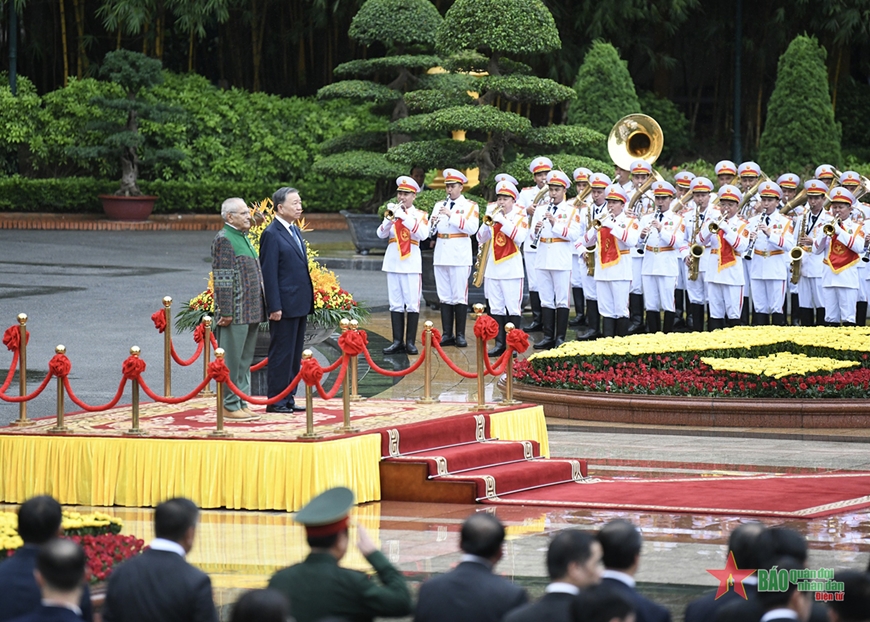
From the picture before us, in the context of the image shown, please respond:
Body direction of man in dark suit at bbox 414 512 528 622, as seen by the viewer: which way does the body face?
away from the camera

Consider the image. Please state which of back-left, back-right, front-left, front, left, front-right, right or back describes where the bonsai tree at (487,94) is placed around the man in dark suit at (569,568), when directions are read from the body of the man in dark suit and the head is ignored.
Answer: front-left

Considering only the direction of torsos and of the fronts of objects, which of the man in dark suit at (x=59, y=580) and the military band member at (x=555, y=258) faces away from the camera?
the man in dark suit

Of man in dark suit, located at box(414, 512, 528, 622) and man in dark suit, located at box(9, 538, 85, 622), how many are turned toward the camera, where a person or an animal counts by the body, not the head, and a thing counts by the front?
0

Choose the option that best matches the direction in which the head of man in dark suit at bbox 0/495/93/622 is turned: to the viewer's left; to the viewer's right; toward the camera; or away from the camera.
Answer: away from the camera

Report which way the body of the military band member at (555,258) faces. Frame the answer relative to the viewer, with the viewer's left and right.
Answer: facing the viewer and to the left of the viewer

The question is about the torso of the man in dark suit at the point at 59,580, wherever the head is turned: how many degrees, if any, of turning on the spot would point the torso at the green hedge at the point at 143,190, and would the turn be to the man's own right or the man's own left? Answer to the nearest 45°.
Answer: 0° — they already face it

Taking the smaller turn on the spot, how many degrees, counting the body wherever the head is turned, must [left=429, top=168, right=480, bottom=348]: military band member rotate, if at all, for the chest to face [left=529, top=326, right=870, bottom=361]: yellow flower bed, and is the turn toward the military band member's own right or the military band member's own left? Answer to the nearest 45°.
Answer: approximately 90° to the military band member's own left

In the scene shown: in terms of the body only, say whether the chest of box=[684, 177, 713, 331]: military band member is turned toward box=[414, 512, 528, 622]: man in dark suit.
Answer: yes

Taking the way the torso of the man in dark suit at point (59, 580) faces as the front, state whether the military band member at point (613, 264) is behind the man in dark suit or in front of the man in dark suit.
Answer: in front

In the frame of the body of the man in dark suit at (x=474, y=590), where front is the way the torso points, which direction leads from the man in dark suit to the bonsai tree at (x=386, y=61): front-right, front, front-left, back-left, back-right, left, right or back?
front

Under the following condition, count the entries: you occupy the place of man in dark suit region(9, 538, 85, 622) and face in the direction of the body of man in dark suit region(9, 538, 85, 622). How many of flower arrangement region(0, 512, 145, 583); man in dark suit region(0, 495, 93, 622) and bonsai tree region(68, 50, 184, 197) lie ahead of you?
3

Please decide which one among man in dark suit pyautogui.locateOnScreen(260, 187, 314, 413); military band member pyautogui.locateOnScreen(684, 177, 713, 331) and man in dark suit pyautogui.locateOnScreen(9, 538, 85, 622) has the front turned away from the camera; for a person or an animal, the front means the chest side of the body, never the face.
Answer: man in dark suit pyautogui.locateOnScreen(9, 538, 85, 622)

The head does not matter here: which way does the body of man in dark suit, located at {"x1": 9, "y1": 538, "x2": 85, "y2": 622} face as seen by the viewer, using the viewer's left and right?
facing away from the viewer

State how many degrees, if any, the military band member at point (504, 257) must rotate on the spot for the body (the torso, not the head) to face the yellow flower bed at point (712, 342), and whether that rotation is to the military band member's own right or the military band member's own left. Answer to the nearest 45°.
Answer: approximately 90° to the military band member's own left

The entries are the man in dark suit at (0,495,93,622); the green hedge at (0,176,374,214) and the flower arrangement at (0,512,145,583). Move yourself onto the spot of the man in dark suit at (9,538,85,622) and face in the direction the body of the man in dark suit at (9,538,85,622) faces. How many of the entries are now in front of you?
3
